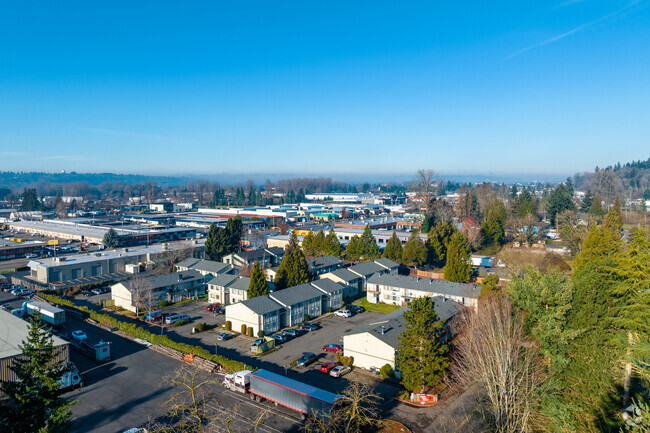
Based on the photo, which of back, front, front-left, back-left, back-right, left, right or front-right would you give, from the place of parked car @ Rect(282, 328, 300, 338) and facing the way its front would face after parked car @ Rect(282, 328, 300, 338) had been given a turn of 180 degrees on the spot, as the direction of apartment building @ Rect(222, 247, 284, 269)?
back-left

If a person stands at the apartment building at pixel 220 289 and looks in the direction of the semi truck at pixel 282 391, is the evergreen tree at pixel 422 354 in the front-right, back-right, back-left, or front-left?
front-left

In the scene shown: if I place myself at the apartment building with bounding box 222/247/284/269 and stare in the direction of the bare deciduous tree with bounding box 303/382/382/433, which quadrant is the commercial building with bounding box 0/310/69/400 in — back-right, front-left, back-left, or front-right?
front-right

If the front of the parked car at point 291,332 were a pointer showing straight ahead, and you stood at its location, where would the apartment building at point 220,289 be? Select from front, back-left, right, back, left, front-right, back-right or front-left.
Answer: front

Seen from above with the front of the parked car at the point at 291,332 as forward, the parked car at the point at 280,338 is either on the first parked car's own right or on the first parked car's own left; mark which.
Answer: on the first parked car's own left

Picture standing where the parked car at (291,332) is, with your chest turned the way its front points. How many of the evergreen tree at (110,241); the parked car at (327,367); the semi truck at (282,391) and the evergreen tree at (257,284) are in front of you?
2

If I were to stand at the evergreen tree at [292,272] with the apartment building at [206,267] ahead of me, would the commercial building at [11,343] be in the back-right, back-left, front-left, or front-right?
front-left

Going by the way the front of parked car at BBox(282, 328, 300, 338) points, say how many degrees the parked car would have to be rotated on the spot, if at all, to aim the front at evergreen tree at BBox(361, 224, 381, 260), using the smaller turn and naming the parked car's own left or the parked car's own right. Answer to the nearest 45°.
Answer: approximately 90° to the parked car's own right

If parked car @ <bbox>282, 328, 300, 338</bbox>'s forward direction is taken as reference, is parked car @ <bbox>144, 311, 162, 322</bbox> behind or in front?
in front

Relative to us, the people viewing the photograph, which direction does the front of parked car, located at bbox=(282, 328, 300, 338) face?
facing away from the viewer and to the left of the viewer

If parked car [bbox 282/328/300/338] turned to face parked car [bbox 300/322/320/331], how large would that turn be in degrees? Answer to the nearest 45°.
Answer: approximately 90° to its right

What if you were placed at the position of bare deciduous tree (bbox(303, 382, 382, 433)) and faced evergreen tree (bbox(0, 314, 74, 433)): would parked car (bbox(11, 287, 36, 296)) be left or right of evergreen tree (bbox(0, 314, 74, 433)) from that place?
right

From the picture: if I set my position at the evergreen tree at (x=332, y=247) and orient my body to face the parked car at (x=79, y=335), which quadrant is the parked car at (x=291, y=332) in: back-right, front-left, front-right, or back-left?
front-left

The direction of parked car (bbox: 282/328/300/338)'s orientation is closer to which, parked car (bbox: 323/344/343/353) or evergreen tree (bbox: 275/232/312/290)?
the evergreen tree

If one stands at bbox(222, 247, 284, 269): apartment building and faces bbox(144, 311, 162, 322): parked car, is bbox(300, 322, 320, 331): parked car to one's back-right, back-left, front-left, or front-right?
front-left

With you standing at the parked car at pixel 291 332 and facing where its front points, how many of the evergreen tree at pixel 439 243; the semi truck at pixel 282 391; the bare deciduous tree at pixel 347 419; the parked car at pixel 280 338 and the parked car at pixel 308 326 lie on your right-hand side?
2

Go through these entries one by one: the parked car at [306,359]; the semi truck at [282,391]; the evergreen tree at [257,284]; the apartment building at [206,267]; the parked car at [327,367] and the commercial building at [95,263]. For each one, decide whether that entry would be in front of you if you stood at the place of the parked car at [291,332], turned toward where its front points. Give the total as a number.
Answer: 3
